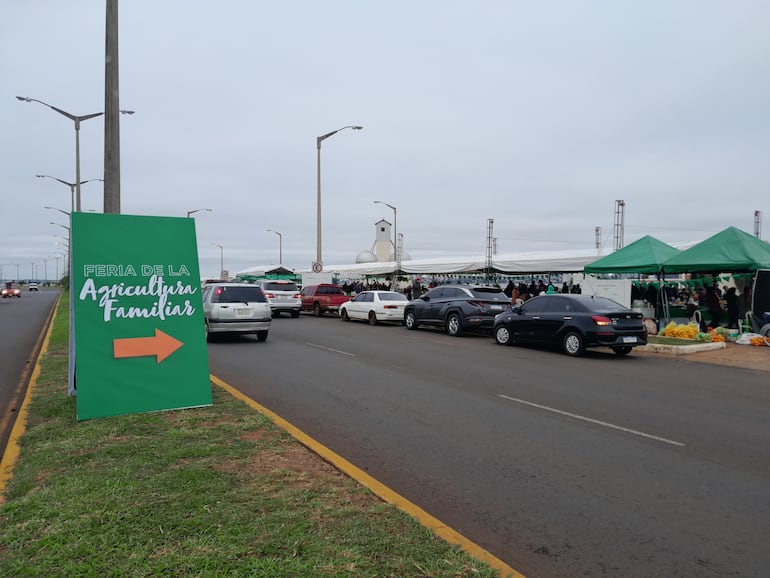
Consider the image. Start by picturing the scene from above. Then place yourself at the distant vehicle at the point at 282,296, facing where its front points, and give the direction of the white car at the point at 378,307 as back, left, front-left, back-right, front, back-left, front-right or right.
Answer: back-right

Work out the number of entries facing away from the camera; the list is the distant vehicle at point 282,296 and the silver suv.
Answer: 2

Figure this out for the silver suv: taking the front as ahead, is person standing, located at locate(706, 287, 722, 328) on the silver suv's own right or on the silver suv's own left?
on the silver suv's own right

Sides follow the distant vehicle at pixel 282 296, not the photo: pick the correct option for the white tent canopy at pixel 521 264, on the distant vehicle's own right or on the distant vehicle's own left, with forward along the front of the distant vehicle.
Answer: on the distant vehicle's own right

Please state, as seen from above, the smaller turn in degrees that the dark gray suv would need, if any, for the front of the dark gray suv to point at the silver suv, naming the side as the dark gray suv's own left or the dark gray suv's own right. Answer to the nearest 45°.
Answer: approximately 90° to the dark gray suv's own left

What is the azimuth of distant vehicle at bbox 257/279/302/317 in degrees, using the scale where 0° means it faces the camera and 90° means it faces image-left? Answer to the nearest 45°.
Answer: approximately 180°

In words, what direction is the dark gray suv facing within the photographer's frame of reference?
facing away from the viewer and to the left of the viewer

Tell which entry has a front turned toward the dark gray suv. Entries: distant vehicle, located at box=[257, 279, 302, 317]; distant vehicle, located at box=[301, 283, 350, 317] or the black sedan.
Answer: the black sedan

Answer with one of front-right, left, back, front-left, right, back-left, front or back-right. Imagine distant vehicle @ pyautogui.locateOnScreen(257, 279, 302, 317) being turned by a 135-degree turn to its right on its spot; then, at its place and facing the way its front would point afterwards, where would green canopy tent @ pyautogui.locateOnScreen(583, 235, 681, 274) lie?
front

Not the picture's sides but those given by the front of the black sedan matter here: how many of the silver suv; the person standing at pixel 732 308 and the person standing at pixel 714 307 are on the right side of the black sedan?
2

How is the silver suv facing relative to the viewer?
away from the camera

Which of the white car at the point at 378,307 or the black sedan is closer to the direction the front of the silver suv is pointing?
the white car

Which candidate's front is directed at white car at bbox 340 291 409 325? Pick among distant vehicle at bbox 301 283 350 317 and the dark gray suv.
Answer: the dark gray suv

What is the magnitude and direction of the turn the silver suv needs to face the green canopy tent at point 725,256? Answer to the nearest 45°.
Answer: approximately 90° to its right

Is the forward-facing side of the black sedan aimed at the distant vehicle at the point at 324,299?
yes

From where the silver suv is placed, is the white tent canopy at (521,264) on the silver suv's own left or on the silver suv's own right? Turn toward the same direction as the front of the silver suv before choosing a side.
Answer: on the silver suv's own right
